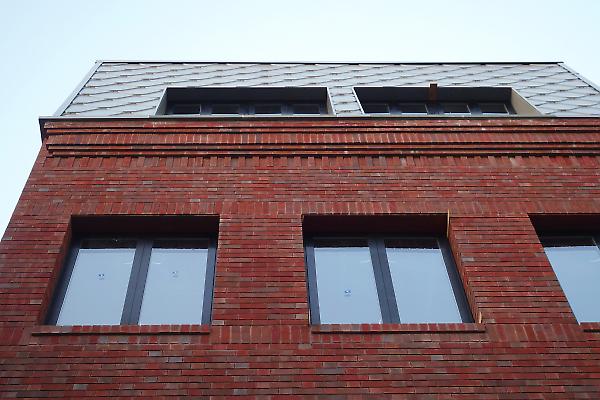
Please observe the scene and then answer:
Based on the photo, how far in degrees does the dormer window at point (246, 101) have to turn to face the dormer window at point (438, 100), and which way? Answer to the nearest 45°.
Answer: approximately 90° to its left

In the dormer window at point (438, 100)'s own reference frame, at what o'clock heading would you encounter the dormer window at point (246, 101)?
the dormer window at point (246, 101) is roughly at 2 o'clock from the dormer window at point (438, 100).

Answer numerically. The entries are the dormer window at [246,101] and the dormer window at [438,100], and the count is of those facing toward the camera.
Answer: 2

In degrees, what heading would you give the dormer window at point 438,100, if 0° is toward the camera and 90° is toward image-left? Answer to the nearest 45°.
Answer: approximately 0°

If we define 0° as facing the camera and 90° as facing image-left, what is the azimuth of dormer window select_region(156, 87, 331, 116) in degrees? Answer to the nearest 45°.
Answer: approximately 0°

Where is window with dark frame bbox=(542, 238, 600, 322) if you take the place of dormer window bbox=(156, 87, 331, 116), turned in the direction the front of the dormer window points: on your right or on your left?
on your left
